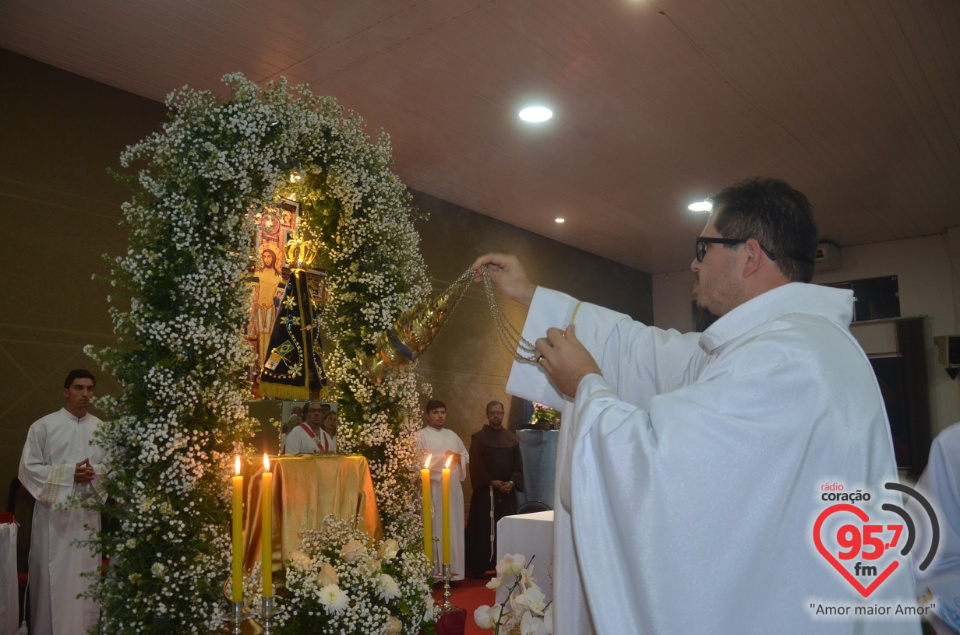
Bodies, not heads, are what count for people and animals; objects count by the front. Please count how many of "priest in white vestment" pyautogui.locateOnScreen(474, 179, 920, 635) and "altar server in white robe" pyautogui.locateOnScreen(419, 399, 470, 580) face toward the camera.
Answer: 1

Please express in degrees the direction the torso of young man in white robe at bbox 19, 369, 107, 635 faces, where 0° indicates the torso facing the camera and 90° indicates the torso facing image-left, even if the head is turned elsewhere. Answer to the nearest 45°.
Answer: approximately 315°

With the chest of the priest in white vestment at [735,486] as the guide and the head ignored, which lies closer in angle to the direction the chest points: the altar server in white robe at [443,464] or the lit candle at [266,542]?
the lit candle

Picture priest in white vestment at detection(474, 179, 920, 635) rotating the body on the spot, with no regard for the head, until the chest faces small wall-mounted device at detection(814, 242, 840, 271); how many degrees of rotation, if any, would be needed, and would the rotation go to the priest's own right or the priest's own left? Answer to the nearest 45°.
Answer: approximately 90° to the priest's own right

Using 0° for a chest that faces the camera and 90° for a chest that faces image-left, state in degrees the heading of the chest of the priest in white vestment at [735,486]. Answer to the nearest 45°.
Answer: approximately 90°
